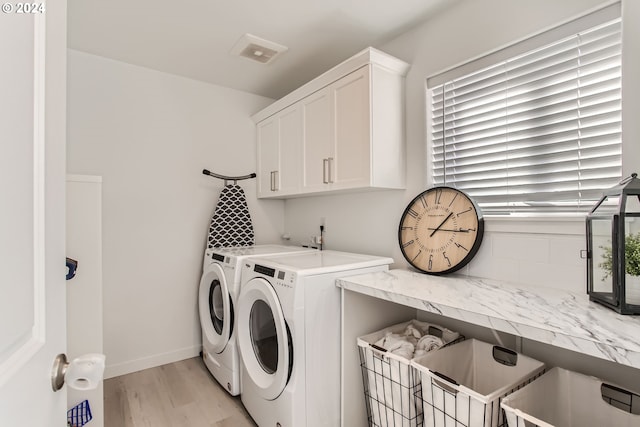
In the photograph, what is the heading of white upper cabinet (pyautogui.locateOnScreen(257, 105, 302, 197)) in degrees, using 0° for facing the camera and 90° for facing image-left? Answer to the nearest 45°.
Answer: approximately 45°

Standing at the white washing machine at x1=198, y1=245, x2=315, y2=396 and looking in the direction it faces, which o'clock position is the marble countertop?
The marble countertop is roughly at 9 o'clock from the white washing machine.

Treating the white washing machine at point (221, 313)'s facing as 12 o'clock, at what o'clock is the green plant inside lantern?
The green plant inside lantern is roughly at 9 o'clock from the white washing machine.

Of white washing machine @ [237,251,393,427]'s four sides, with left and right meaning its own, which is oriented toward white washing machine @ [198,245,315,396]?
right

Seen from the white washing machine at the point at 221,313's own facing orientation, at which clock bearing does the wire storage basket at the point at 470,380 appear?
The wire storage basket is roughly at 9 o'clock from the white washing machine.

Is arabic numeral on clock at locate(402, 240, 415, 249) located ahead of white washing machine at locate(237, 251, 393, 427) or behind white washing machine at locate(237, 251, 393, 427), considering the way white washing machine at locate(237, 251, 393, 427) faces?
behind

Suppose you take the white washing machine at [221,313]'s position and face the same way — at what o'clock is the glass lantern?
The glass lantern is roughly at 9 o'clock from the white washing machine.

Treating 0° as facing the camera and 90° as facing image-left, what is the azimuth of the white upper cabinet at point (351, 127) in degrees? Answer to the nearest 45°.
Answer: approximately 45°

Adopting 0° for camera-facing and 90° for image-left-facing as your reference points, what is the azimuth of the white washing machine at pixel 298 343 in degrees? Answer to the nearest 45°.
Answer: approximately 45°

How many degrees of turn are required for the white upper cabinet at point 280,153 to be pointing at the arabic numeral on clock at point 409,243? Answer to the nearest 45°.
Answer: approximately 90° to its left

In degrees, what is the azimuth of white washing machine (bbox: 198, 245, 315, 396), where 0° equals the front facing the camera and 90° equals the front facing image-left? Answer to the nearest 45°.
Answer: approximately 45°
